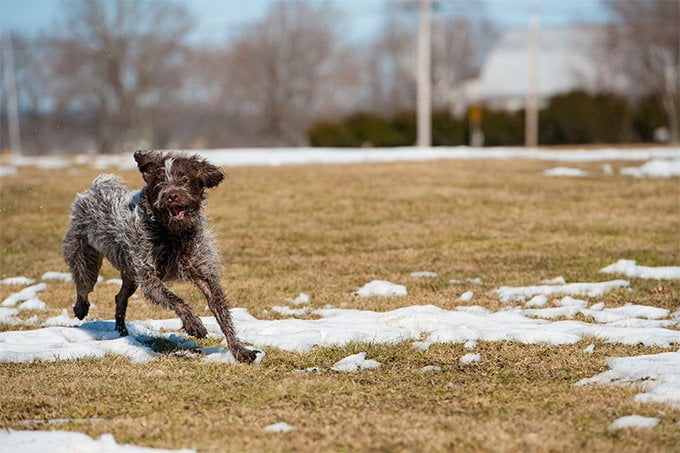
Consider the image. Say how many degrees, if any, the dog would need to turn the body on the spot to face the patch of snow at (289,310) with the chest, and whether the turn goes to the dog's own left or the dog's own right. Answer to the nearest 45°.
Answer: approximately 90° to the dog's own left

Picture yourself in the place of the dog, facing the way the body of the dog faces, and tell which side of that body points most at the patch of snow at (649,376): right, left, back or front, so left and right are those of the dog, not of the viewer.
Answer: front

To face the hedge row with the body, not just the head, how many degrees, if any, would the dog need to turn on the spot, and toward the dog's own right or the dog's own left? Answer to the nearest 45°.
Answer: approximately 90° to the dog's own left

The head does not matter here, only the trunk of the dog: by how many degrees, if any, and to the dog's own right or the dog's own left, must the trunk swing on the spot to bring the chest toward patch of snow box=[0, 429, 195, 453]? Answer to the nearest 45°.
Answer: approximately 45° to the dog's own right

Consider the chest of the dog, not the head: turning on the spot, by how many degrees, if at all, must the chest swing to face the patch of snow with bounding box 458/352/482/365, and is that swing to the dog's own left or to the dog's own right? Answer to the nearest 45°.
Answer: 0° — it already faces it

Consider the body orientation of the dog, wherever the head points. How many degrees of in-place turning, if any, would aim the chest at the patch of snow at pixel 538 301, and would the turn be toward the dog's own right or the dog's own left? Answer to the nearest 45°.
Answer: approximately 45° to the dog's own left

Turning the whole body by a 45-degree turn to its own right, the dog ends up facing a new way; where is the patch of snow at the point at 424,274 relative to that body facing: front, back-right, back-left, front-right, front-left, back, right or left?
back-left

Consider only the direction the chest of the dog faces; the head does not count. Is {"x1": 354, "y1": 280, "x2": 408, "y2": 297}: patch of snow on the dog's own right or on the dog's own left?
on the dog's own left

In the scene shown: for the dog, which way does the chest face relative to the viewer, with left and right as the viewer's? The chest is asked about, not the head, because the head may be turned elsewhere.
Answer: facing the viewer and to the right of the viewer

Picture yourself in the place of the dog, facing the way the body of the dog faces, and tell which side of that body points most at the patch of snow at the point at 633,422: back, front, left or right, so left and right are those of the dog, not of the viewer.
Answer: front

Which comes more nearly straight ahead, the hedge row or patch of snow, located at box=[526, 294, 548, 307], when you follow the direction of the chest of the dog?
the patch of snow

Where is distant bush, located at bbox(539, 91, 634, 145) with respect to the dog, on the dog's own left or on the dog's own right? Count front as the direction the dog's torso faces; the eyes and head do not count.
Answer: on the dog's own left

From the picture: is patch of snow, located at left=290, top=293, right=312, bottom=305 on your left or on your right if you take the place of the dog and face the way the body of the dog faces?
on your left

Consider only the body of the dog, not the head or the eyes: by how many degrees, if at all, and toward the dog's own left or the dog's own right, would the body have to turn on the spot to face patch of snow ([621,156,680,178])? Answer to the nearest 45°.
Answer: approximately 90° to the dog's own left

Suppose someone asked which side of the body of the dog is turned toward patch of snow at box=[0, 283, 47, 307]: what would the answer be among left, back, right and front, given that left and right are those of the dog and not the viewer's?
back
